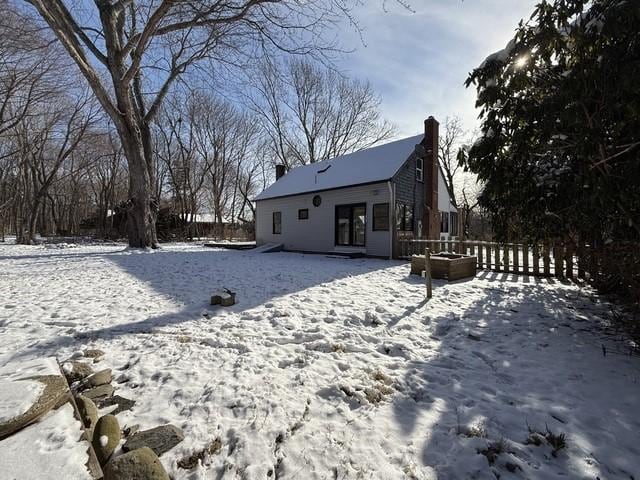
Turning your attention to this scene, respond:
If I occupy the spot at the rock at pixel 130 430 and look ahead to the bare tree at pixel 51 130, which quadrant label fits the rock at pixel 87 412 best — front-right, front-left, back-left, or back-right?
front-left

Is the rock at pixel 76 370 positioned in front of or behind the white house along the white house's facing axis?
in front

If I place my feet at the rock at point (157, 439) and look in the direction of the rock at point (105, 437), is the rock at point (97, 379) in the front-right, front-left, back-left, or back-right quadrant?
front-right

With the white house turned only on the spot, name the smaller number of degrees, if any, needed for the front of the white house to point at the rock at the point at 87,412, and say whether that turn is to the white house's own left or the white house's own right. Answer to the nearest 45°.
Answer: approximately 45° to the white house's own left

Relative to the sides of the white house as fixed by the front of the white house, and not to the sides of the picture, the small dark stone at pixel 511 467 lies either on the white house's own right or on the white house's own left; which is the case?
on the white house's own left

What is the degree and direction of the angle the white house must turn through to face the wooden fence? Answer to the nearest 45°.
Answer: approximately 90° to its left

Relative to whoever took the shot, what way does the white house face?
facing the viewer and to the left of the viewer

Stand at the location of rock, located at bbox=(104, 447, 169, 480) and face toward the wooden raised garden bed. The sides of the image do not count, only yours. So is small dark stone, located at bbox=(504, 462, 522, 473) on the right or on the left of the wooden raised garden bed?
right

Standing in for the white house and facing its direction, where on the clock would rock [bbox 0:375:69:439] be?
The rock is roughly at 11 o'clock from the white house.

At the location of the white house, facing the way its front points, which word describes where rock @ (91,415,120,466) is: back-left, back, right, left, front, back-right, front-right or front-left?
front-left

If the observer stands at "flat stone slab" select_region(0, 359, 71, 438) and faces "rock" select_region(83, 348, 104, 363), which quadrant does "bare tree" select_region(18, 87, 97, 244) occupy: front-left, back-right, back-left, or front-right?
front-left

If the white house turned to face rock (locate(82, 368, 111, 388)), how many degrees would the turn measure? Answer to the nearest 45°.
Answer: approximately 45° to its left

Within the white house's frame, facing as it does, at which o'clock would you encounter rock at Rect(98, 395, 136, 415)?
The rock is roughly at 11 o'clock from the white house.

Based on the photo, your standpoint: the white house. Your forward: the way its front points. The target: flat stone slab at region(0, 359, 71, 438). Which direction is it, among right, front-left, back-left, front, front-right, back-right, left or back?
front-left

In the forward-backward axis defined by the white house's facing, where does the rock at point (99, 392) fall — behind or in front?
in front
